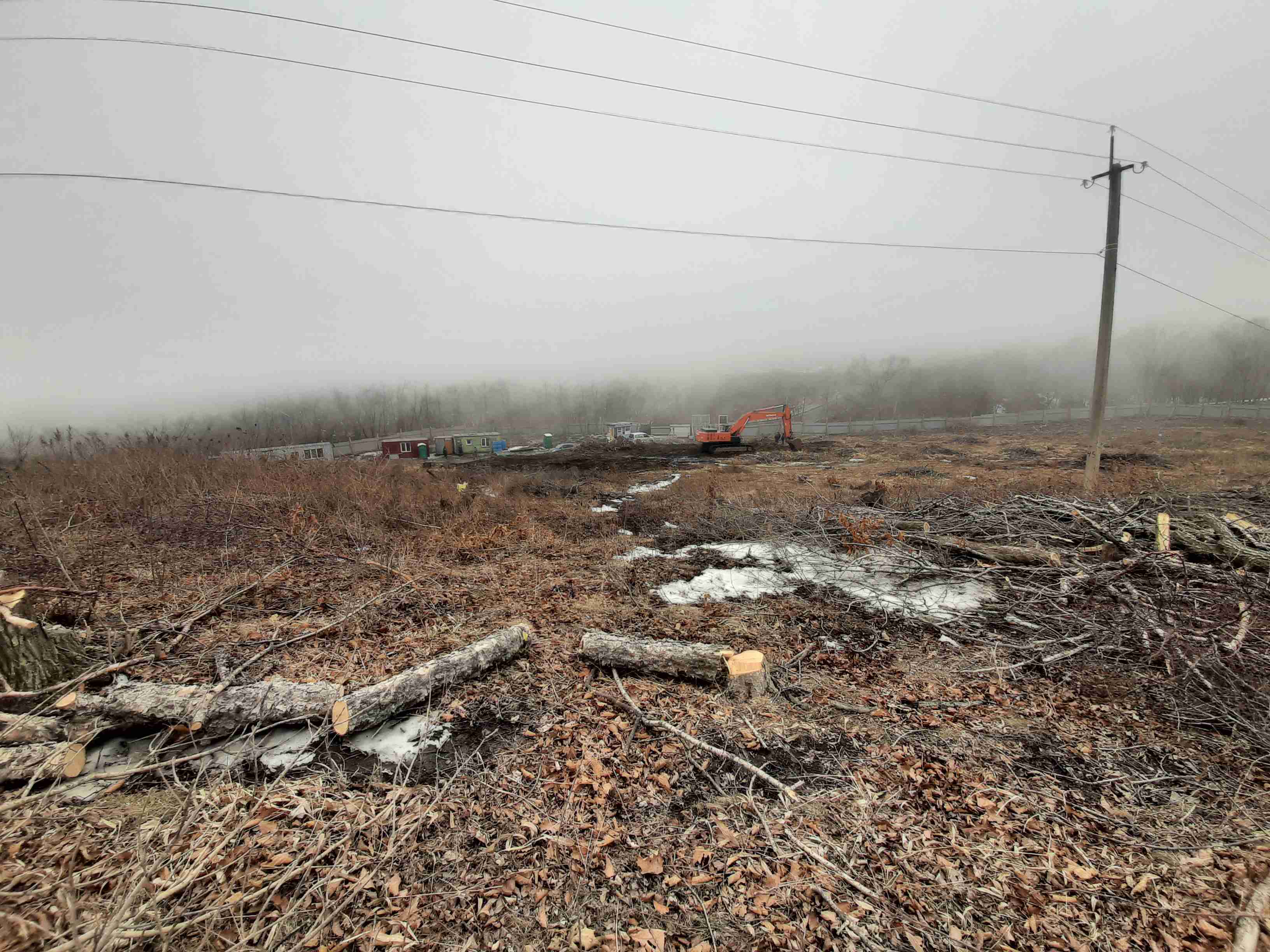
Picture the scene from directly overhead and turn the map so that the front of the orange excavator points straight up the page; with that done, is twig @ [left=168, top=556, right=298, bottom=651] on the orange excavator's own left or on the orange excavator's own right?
on the orange excavator's own right

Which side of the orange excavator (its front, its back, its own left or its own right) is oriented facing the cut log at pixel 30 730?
right

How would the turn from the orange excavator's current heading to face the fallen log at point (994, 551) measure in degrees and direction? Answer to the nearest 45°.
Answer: approximately 90° to its right

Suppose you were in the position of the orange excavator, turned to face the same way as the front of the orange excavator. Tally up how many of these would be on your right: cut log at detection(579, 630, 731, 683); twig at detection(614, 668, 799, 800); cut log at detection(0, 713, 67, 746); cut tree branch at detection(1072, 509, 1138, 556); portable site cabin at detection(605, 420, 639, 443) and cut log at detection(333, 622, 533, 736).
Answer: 5

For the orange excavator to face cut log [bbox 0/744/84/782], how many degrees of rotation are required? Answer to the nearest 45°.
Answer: approximately 90° to its right

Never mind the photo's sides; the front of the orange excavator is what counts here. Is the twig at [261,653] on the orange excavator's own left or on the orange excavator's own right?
on the orange excavator's own right

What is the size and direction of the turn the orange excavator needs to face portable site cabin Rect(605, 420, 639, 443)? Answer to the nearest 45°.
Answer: approximately 135° to its left

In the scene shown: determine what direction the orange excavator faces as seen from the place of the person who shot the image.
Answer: facing to the right of the viewer

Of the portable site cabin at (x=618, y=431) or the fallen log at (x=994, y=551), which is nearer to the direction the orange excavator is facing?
the fallen log

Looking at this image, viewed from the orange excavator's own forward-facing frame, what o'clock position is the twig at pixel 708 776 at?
The twig is roughly at 3 o'clock from the orange excavator.

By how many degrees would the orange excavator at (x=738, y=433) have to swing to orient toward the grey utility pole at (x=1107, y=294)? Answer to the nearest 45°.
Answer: approximately 45° to its right

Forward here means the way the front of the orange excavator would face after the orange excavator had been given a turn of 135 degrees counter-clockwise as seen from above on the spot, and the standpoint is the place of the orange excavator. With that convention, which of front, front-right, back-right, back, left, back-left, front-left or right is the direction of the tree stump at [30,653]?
back-left

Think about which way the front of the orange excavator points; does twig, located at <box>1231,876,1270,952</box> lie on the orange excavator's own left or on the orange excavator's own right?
on the orange excavator's own right

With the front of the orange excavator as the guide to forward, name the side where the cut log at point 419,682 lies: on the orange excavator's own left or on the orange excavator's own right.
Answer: on the orange excavator's own right

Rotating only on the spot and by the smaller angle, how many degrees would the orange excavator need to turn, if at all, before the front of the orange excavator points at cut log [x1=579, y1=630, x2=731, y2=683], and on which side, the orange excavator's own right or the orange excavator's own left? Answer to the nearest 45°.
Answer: approximately 90° to the orange excavator's own right
